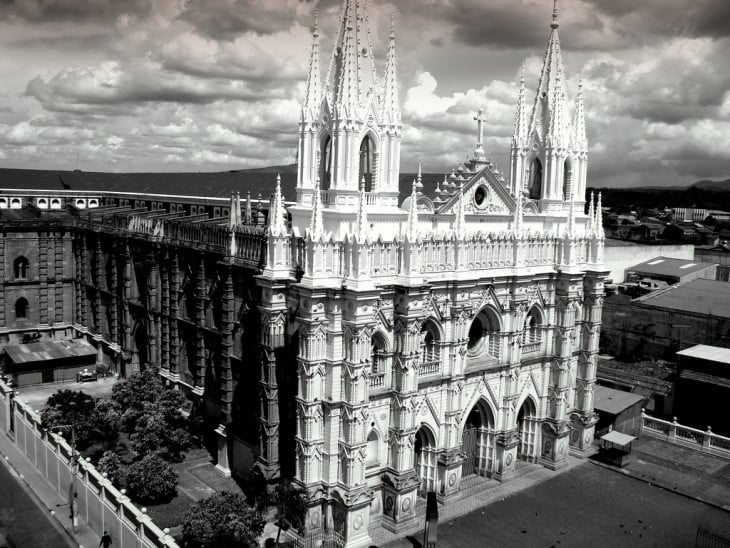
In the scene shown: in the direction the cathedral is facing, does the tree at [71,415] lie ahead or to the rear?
to the rear

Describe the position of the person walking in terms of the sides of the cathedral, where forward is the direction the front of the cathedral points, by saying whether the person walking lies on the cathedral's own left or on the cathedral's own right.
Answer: on the cathedral's own right

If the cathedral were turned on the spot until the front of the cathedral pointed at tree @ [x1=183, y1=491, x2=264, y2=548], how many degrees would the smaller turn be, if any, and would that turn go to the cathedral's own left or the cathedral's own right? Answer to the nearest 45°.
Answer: approximately 90° to the cathedral's own right

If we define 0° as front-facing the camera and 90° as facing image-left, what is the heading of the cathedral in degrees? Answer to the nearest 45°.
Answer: approximately 315°

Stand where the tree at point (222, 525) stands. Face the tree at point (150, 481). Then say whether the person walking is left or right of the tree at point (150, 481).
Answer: left
